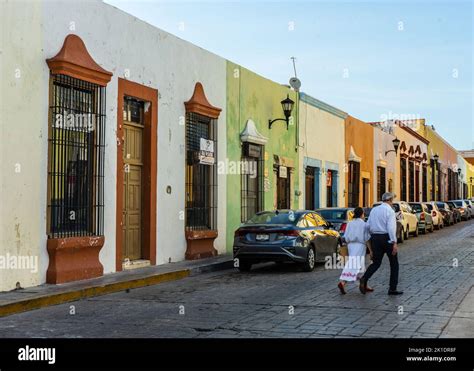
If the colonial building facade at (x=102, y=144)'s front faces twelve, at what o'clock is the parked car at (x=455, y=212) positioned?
The parked car is roughly at 9 o'clock from the colonial building facade.

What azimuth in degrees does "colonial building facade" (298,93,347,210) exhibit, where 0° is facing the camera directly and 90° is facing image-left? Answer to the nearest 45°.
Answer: approximately 315°

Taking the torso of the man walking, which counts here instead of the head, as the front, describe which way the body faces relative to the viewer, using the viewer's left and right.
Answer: facing away from the viewer and to the right of the viewer

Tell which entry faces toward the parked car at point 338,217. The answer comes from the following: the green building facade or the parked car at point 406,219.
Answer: the green building facade

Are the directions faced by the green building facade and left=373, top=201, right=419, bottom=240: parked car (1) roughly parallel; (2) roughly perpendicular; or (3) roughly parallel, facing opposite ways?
roughly perpendicular

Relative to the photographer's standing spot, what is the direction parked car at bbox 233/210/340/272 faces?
facing away from the viewer and to the right of the viewer

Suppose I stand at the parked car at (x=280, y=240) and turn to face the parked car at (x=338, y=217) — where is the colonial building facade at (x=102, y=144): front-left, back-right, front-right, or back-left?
back-left

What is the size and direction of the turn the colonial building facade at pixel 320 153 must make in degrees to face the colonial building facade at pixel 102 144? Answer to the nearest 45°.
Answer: approximately 45° to its right

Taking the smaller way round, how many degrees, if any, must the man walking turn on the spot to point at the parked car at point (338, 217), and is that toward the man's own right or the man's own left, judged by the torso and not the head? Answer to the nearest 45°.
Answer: approximately 45° to the man's own left

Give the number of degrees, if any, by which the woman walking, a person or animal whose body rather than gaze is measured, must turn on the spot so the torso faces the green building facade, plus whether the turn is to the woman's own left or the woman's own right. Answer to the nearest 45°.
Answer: approximately 45° to the woman's own left

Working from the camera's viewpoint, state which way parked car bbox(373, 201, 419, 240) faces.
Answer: facing away from the viewer and to the right of the viewer
